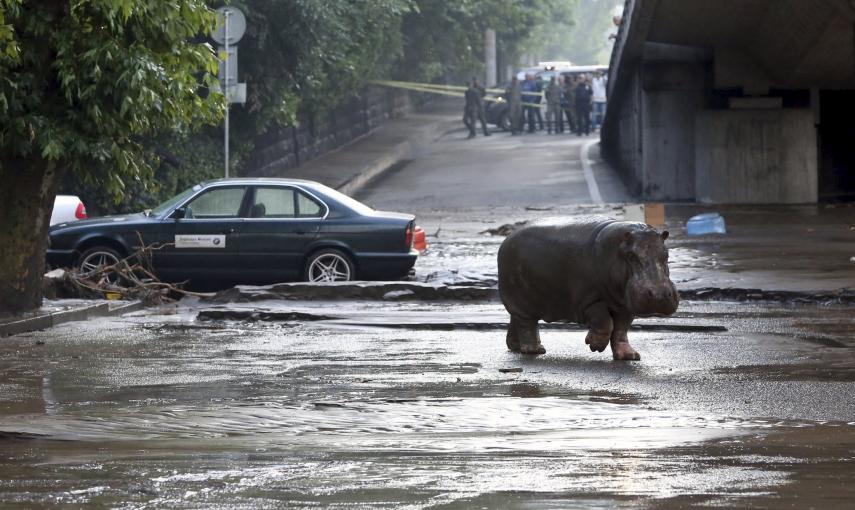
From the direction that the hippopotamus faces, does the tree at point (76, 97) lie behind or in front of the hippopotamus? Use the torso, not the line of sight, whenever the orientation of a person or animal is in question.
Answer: behind

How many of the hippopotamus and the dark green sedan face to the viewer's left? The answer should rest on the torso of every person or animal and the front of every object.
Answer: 1

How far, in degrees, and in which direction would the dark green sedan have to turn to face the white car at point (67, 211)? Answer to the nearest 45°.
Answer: approximately 45° to its right

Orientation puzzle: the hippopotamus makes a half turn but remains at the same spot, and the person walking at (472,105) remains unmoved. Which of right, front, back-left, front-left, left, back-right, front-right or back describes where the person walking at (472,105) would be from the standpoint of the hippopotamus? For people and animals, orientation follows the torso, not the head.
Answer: front-right

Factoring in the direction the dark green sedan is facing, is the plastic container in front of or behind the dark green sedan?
behind

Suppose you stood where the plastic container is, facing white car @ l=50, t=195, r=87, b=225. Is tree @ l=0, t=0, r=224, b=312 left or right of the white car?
left

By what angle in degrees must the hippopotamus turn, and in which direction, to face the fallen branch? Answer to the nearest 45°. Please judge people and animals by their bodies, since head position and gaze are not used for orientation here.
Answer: approximately 180°

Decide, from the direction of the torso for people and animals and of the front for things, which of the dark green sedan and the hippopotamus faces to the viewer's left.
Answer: the dark green sedan

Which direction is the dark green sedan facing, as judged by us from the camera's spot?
facing to the left of the viewer

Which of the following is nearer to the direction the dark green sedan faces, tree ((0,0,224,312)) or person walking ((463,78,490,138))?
the tree
